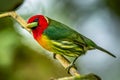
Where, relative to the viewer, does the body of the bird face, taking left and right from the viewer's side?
facing to the left of the viewer
